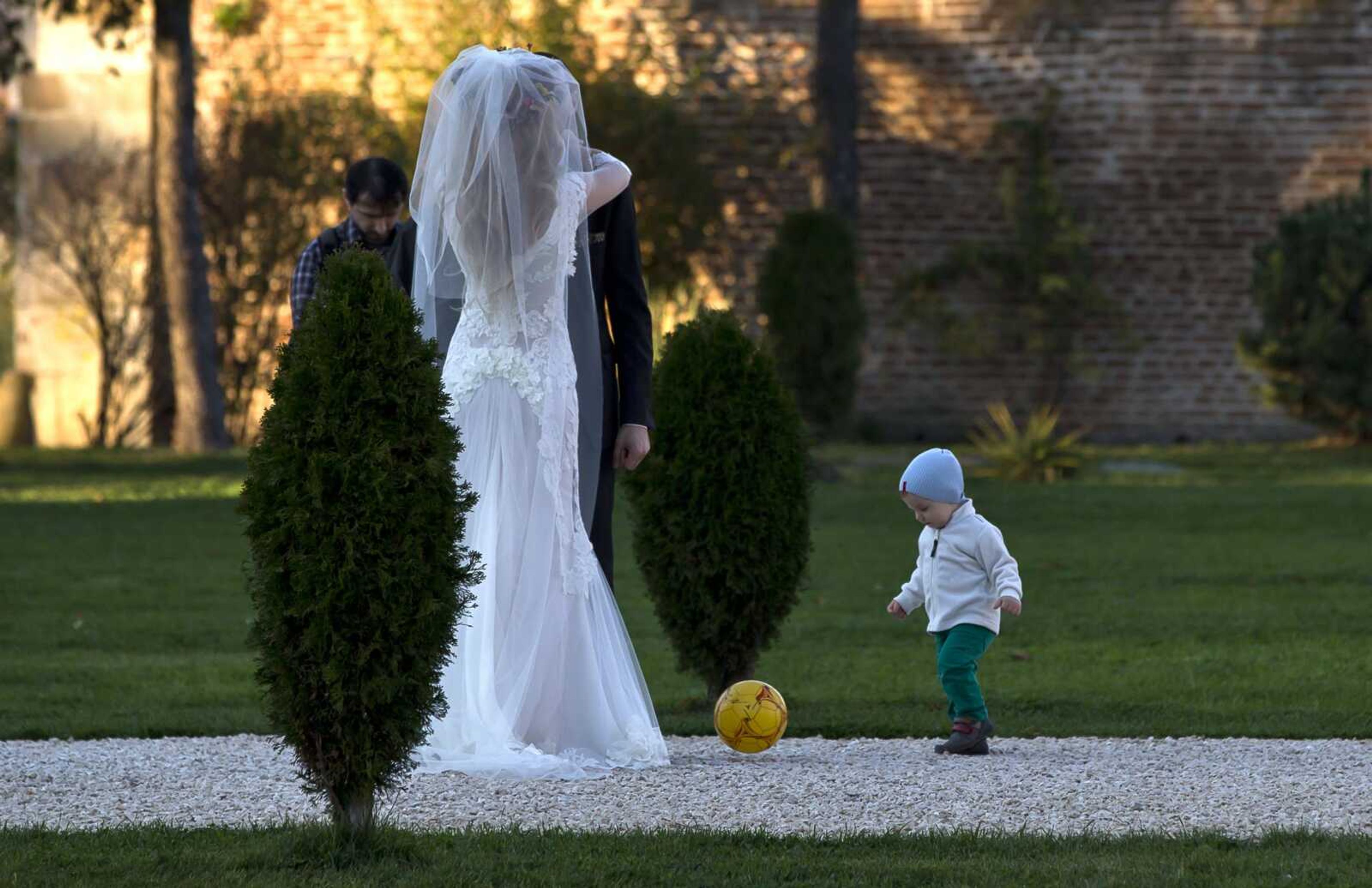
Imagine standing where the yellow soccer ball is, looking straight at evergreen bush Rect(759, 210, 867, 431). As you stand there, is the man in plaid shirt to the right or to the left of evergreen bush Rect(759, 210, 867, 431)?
left

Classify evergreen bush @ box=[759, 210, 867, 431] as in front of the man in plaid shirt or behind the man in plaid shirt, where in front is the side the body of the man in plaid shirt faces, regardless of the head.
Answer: behind

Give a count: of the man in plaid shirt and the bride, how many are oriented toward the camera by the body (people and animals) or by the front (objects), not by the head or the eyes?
1

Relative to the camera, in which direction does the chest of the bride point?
away from the camera

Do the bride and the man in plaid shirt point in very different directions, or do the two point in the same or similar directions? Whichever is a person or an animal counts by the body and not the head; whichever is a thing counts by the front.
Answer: very different directions

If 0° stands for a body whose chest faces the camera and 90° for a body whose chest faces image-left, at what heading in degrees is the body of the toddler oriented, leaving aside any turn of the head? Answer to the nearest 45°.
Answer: approximately 45°

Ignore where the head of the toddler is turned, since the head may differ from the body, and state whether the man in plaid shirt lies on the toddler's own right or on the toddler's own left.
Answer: on the toddler's own right
